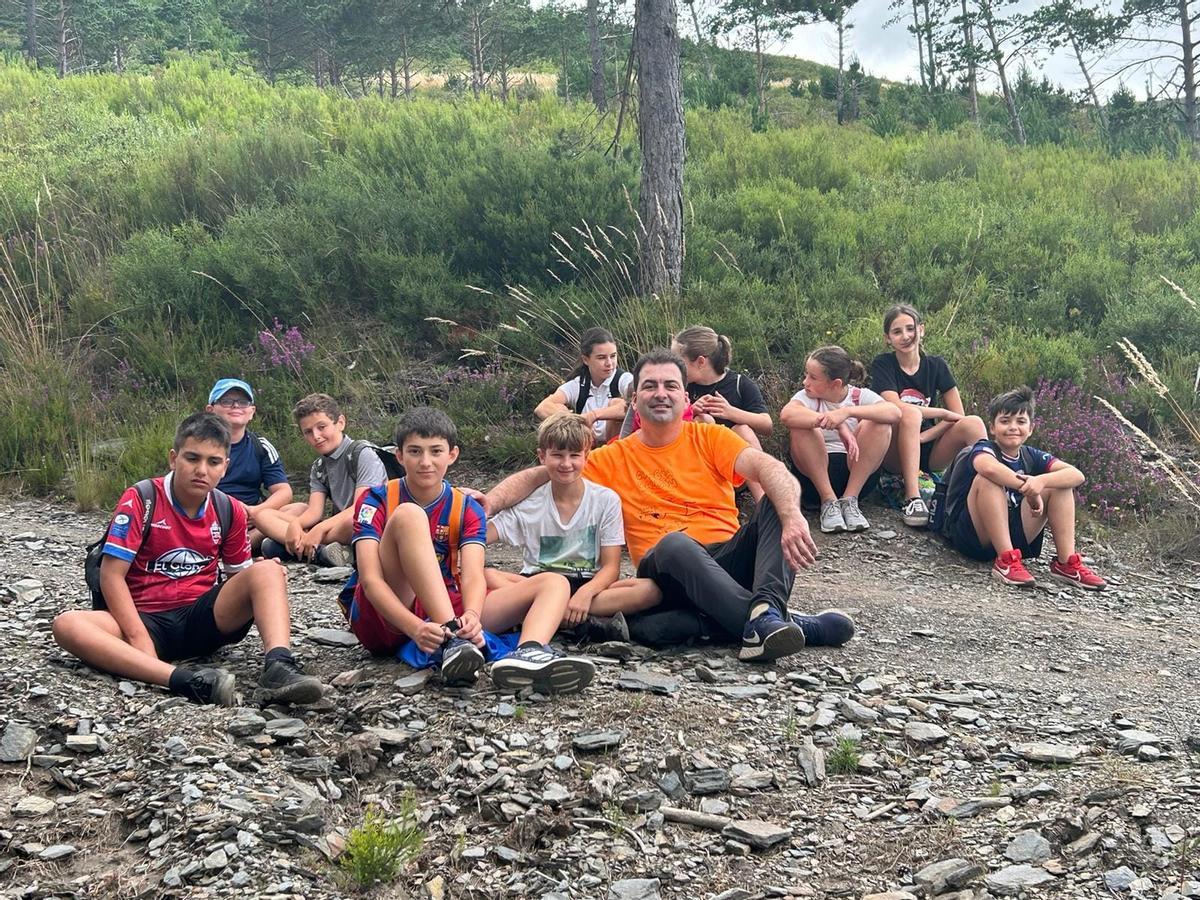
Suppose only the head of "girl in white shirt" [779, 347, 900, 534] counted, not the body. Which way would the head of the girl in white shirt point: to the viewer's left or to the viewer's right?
to the viewer's left

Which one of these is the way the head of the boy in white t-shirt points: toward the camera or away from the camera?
toward the camera

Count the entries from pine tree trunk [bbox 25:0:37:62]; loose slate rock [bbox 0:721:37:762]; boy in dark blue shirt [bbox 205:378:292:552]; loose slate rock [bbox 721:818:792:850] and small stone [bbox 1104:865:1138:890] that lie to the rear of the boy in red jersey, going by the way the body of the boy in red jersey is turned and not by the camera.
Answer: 2

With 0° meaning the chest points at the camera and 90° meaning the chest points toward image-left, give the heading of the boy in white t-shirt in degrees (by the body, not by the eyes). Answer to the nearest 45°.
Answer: approximately 0°

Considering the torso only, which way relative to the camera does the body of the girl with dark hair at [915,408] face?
toward the camera

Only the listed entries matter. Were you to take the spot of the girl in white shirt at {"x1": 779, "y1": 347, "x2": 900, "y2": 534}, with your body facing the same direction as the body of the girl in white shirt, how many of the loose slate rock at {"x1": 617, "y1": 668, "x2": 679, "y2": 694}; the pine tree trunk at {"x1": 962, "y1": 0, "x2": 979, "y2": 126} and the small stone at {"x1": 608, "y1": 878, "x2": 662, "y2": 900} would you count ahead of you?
2

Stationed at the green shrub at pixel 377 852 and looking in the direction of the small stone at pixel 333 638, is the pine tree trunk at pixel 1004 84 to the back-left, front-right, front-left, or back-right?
front-right

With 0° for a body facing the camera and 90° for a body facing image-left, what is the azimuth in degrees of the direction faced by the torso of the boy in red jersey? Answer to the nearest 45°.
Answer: approximately 0°

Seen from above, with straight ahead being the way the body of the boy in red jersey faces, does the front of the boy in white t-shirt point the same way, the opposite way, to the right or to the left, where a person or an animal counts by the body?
the same way

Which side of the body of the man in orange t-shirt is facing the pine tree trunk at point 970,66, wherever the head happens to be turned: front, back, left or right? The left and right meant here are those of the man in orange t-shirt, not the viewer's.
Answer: back

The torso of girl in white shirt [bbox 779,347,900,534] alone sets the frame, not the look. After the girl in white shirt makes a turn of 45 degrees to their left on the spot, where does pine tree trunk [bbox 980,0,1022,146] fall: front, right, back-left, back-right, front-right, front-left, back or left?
back-left

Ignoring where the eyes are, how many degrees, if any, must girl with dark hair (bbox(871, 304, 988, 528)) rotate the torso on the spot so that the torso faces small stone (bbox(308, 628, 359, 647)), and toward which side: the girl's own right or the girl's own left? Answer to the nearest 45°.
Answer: approximately 45° to the girl's own right

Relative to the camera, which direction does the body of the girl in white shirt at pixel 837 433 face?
toward the camera
